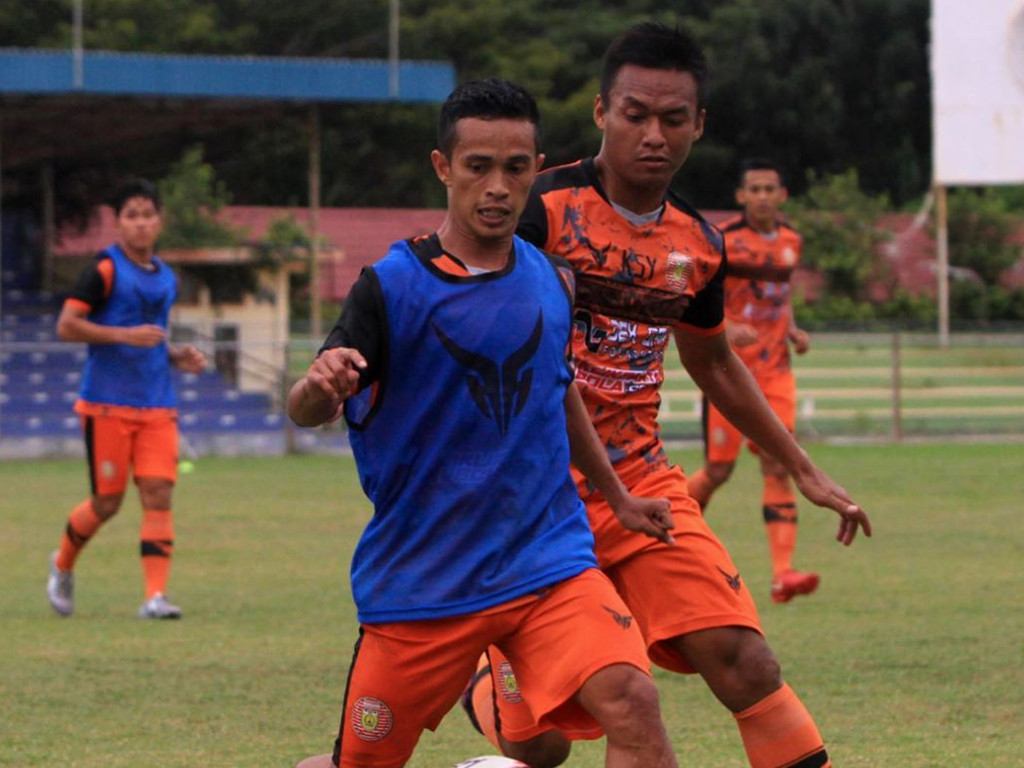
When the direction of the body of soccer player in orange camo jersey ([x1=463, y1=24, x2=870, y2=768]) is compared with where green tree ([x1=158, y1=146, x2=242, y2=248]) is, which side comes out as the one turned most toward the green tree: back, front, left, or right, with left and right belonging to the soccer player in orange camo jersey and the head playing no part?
back

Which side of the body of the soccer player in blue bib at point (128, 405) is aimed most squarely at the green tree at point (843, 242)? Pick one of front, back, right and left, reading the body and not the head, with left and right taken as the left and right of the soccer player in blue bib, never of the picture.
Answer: left

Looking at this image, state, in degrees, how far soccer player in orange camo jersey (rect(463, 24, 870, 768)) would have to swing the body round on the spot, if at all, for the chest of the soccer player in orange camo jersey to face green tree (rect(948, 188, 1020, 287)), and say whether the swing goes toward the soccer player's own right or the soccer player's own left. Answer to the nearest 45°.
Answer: approximately 180°

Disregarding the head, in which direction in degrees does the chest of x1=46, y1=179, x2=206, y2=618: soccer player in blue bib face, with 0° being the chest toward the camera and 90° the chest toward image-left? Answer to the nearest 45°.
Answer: approximately 315°

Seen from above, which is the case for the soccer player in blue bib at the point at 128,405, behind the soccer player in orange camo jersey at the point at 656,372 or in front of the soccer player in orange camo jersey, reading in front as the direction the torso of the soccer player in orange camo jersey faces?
behind

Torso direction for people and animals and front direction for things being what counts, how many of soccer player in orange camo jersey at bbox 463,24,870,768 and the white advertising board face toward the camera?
2

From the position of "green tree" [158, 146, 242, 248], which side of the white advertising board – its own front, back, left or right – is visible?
right

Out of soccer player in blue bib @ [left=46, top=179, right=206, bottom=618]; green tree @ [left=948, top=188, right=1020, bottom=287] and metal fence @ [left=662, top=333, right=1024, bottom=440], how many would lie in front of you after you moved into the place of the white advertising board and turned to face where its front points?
2

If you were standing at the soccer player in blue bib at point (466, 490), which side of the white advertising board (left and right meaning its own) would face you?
front

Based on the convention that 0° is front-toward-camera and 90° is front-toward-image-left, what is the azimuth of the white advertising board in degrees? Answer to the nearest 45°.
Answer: approximately 0°

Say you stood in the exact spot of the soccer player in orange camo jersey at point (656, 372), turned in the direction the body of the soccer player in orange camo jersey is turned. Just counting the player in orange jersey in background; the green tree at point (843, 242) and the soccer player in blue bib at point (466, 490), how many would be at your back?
2
